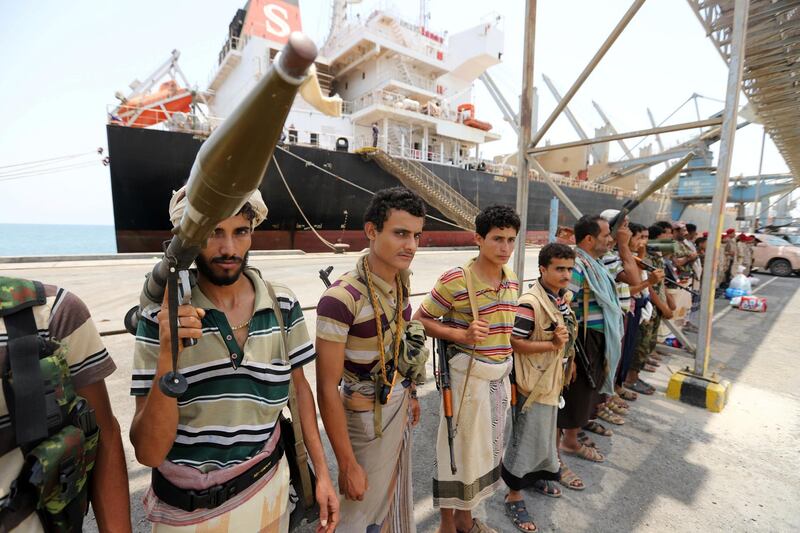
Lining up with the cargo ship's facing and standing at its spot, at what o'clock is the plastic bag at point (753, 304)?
The plastic bag is roughly at 3 o'clock from the cargo ship.

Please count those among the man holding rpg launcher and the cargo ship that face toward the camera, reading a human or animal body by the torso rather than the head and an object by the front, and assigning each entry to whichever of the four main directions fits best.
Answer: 1

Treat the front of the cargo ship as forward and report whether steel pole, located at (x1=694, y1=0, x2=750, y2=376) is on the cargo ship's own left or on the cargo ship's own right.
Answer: on the cargo ship's own right

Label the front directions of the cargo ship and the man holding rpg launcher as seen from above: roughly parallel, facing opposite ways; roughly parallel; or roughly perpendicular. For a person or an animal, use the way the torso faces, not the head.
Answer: roughly perpendicular

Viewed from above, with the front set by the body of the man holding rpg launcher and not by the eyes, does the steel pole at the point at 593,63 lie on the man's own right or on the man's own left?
on the man's own left

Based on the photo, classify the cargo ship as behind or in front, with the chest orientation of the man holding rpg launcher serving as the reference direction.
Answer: behind

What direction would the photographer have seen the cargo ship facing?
facing away from the viewer and to the right of the viewer

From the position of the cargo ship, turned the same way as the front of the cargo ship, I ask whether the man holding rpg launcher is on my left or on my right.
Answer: on my right

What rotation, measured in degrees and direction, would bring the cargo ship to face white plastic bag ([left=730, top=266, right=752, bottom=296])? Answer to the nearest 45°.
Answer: approximately 90° to its right

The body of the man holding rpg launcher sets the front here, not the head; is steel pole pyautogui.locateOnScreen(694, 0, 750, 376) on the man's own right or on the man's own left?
on the man's own left
